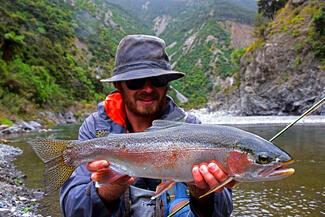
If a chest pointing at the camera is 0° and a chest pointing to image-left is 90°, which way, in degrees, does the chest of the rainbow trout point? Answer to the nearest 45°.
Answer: approximately 270°

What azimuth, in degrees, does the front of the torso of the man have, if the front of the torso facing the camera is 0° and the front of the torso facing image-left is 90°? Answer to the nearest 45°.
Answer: approximately 0°
